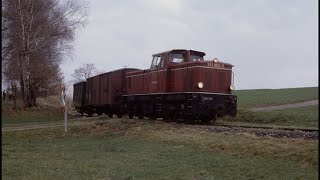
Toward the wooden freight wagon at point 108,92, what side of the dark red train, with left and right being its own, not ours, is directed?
back

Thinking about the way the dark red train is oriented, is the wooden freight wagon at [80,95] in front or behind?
behind

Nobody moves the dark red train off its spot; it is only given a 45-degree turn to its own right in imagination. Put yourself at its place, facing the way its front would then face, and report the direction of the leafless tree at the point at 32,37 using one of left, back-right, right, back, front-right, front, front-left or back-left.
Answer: back-right

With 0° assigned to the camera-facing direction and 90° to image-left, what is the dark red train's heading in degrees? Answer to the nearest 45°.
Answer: approximately 315°
